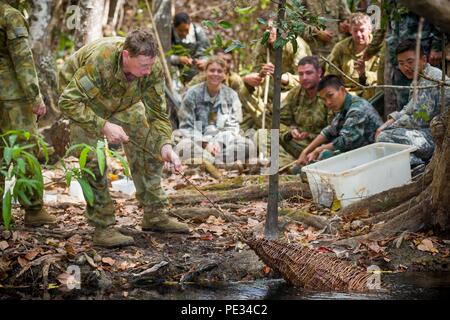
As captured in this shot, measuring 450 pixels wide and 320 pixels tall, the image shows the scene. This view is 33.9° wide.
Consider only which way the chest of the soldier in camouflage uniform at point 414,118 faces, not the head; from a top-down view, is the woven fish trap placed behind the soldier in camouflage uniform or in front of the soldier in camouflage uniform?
in front

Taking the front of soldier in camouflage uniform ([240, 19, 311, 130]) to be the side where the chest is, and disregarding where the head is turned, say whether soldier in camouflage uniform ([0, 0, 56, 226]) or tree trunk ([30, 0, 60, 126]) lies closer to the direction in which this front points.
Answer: the soldier in camouflage uniform

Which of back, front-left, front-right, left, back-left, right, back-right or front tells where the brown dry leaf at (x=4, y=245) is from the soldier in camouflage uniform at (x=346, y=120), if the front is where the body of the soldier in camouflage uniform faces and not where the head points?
front

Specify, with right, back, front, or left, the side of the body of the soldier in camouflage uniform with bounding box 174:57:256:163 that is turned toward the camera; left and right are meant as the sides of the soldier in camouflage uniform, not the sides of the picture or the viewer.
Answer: front

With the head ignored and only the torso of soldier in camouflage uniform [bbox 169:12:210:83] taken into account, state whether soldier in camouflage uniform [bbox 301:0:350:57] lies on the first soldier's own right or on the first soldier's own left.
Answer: on the first soldier's own left

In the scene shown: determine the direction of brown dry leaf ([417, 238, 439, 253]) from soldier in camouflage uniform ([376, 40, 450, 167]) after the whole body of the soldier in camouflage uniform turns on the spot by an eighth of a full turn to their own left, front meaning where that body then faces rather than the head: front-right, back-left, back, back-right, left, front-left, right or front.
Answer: front

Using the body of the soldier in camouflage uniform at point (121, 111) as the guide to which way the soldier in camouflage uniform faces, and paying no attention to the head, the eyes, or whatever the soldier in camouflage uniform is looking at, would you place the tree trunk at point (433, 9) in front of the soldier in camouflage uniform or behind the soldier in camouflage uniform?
in front

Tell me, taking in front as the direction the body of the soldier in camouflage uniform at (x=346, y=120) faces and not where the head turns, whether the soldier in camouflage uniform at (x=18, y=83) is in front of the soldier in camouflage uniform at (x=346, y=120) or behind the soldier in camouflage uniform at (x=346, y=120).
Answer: in front

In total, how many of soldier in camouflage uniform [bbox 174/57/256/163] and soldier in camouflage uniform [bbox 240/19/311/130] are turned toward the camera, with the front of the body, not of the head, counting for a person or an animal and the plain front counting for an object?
2

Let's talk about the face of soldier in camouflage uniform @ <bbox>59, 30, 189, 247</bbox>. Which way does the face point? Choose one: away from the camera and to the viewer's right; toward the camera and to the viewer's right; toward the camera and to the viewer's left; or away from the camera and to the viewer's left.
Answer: toward the camera and to the viewer's right

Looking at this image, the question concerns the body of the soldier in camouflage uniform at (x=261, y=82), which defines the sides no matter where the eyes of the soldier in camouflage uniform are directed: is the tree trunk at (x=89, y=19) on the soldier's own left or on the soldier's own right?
on the soldier's own right

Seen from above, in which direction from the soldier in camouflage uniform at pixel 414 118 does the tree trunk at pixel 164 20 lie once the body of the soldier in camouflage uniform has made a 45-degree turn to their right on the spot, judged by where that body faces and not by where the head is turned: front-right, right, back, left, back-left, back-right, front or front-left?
front-right
